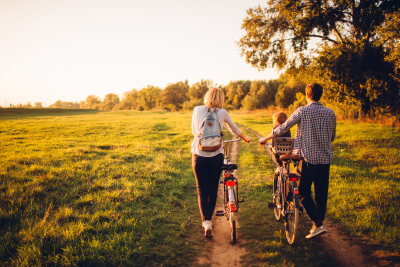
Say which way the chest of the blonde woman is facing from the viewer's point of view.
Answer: away from the camera

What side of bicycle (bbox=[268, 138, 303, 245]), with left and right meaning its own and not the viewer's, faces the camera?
back

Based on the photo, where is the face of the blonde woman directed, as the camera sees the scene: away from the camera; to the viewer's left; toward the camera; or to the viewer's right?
away from the camera

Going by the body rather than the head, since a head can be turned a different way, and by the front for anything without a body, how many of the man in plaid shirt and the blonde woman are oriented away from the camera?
2

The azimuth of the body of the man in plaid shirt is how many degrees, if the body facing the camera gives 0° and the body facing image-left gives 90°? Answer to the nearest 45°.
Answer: approximately 180°

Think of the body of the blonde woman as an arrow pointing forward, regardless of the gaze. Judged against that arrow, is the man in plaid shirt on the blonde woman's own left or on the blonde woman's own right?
on the blonde woman's own right
